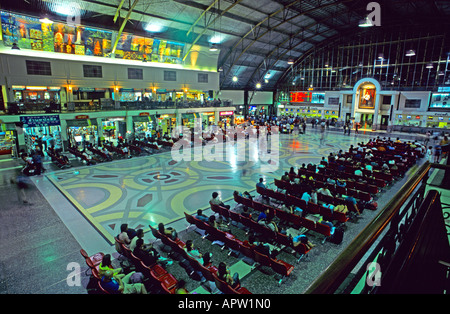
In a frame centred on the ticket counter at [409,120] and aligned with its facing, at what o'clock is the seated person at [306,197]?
The seated person is roughly at 12 o'clock from the ticket counter.

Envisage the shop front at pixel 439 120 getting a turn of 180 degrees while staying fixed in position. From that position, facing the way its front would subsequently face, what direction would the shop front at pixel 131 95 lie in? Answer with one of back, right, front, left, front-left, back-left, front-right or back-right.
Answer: back-left

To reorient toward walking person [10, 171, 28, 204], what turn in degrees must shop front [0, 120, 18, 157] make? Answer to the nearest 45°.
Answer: approximately 45° to its right

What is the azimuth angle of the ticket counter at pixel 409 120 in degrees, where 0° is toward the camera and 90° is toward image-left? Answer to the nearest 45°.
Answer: approximately 0°

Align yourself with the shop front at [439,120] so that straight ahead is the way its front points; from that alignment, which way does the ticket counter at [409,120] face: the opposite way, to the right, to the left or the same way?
the same way

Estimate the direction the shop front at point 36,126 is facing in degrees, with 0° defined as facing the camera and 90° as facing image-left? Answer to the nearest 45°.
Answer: approximately 315°

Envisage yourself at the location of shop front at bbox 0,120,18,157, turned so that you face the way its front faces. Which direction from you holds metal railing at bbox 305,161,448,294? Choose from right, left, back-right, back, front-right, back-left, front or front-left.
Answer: front-right

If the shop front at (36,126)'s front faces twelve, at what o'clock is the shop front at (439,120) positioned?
the shop front at (439,120) is roughly at 11 o'clock from the shop front at (36,126).

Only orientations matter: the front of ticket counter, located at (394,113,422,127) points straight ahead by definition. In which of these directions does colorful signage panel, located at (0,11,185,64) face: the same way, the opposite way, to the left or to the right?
to the left

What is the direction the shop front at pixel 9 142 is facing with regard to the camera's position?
facing the viewer and to the right of the viewer

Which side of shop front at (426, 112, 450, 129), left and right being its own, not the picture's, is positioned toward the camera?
front

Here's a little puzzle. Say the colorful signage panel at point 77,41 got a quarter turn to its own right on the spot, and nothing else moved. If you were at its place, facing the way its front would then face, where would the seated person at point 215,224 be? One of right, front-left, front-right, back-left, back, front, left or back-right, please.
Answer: front-left

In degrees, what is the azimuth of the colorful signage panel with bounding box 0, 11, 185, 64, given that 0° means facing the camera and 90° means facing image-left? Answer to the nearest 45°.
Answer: approximately 315°
